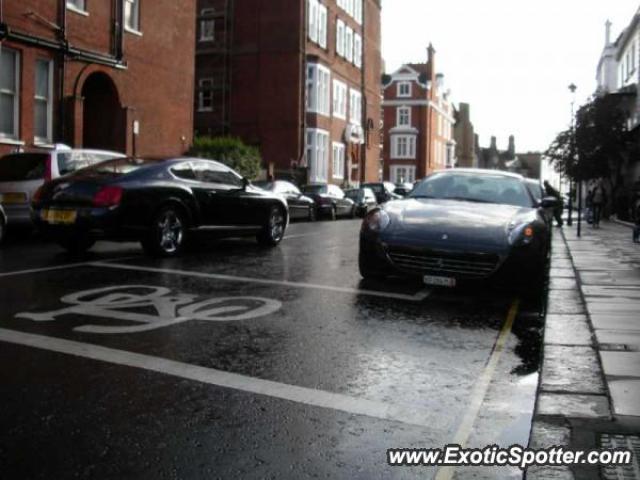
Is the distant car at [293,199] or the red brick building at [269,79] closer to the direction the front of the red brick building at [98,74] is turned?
the distant car

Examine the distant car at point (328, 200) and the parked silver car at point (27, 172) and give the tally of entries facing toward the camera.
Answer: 0

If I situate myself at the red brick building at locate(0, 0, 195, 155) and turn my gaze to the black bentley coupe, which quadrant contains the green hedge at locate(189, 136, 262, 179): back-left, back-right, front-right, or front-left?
back-left

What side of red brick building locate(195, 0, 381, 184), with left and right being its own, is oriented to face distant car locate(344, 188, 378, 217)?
front

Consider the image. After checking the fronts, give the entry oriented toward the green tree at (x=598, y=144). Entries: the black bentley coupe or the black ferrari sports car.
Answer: the black bentley coupe

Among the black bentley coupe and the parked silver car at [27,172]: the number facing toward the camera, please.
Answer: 0

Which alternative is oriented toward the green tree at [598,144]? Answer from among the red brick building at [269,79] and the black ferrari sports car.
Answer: the red brick building

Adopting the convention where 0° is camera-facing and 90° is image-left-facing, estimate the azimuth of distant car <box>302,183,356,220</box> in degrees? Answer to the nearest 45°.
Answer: approximately 225°

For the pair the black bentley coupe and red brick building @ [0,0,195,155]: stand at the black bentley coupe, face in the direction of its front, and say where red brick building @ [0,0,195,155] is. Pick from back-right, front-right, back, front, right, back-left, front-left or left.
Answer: front-left

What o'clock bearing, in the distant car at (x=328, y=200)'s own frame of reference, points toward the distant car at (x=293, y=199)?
the distant car at (x=293, y=199) is roughly at 5 o'clock from the distant car at (x=328, y=200).

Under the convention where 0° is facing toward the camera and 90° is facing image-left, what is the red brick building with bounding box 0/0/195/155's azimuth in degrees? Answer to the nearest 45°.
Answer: approximately 315°

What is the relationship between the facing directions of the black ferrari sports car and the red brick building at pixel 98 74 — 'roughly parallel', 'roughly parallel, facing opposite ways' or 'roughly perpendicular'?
roughly perpendicular

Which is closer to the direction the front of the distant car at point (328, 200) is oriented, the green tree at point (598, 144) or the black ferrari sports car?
the green tree
